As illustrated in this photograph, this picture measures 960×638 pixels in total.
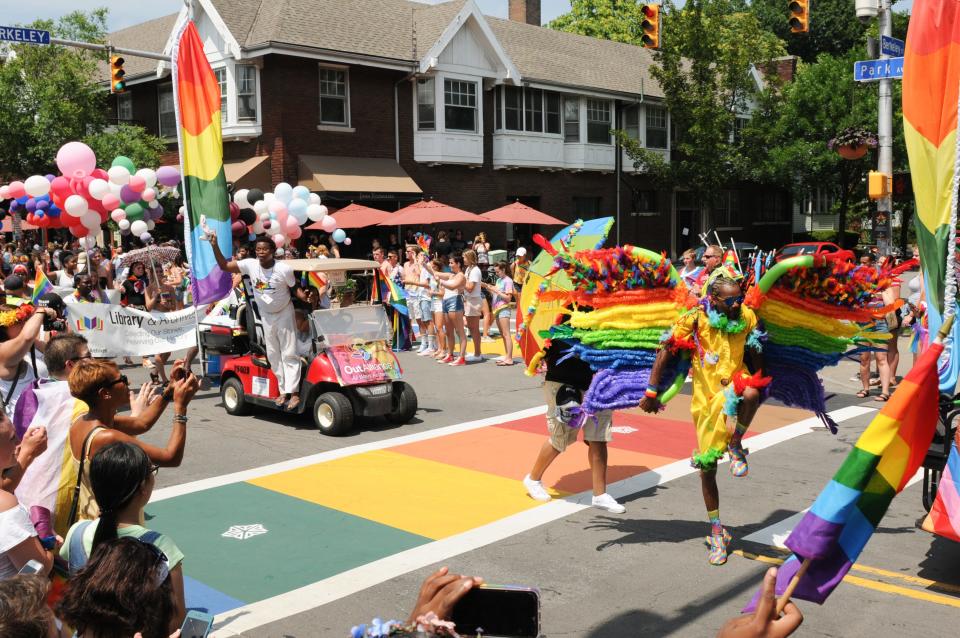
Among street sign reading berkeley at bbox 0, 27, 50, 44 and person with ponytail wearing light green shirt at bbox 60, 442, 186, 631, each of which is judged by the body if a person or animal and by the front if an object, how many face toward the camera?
1

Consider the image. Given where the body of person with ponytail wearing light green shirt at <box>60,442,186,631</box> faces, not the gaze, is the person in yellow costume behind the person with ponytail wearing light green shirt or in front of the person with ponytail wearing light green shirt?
in front

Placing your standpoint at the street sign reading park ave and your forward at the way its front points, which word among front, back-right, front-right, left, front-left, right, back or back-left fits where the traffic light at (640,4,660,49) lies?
back-right

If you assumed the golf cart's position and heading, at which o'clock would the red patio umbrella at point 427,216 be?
The red patio umbrella is roughly at 8 o'clock from the golf cart.

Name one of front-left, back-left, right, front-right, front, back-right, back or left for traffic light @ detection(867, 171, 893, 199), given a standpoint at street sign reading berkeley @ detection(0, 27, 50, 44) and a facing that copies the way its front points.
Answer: front-left

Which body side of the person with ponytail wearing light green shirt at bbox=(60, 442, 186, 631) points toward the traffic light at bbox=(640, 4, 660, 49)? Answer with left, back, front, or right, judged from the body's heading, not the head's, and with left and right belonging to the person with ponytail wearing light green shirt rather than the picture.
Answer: front

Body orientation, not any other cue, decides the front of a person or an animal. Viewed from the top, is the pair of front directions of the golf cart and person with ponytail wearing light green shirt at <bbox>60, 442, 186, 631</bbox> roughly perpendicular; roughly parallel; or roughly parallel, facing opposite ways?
roughly perpendicular

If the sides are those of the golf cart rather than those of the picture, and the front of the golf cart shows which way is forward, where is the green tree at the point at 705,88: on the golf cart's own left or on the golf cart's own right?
on the golf cart's own left

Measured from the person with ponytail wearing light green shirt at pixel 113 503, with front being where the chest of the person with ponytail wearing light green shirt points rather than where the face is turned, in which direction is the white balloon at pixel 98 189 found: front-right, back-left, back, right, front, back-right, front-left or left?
front-left
